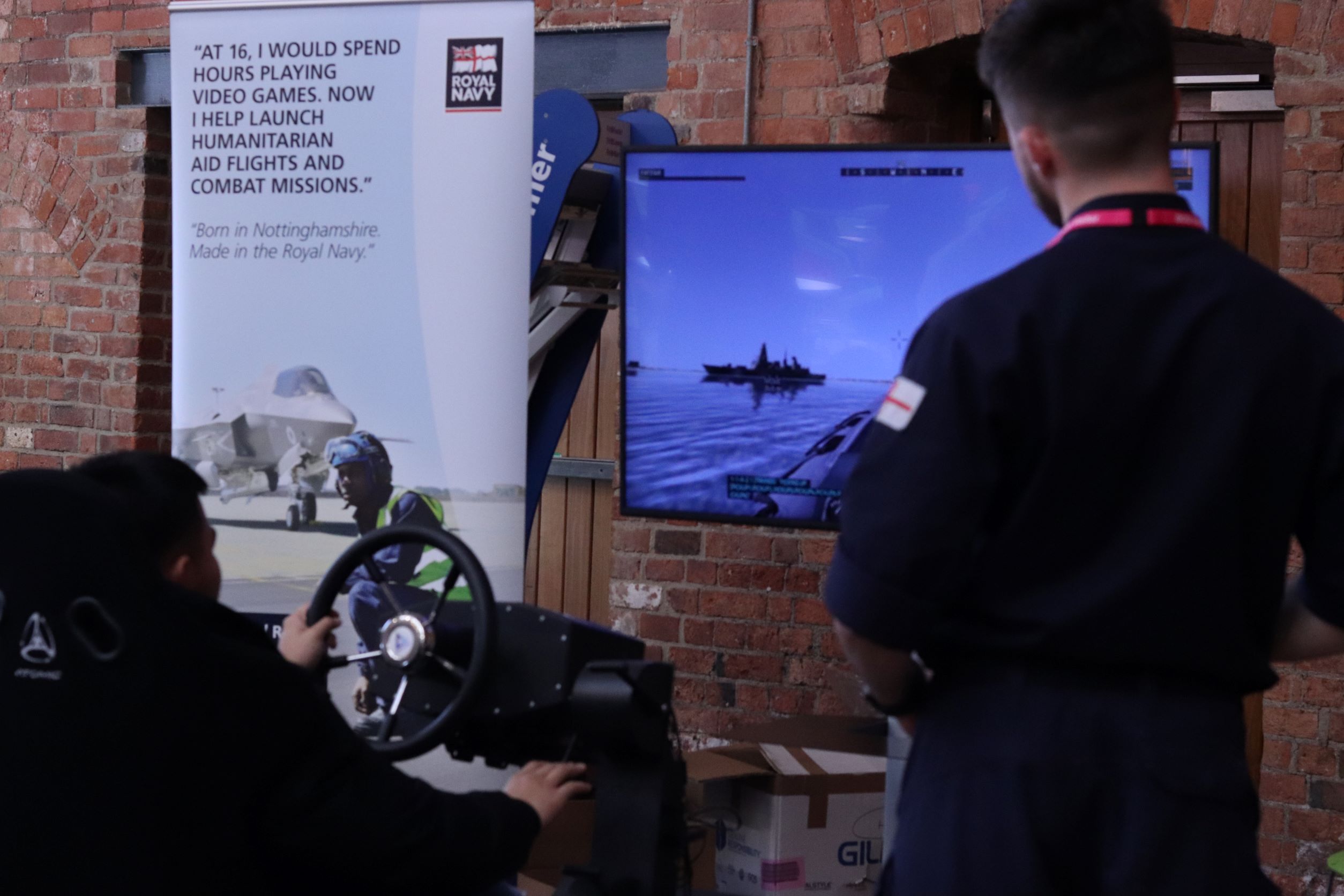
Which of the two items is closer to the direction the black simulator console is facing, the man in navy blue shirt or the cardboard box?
the man in navy blue shirt

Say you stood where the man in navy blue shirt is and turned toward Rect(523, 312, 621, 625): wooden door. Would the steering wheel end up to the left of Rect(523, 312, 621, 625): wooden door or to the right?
left

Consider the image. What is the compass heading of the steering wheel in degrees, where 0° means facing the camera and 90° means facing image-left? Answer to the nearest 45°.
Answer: approximately 45°

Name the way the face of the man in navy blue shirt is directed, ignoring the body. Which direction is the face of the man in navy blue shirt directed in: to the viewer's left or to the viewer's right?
to the viewer's left

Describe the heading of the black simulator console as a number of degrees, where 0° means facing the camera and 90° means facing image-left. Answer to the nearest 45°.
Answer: approximately 45°

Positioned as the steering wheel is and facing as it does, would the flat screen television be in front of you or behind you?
behind

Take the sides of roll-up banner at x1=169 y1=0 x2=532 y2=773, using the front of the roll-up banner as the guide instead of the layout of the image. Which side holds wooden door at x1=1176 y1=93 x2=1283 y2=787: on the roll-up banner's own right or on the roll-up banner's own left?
on the roll-up banner's own left

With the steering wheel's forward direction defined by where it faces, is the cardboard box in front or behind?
behind

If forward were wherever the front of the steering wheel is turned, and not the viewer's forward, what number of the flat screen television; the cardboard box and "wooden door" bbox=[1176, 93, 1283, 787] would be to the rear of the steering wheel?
3

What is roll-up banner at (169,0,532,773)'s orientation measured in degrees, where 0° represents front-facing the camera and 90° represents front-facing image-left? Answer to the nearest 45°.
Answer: approximately 0°

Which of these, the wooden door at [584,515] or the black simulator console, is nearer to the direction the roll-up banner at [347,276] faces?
the black simulator console

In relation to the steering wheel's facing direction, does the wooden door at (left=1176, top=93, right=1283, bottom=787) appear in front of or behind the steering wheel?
behind

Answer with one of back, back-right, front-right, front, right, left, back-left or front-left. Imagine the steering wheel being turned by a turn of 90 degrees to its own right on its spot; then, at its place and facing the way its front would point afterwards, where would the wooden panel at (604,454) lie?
front-right
